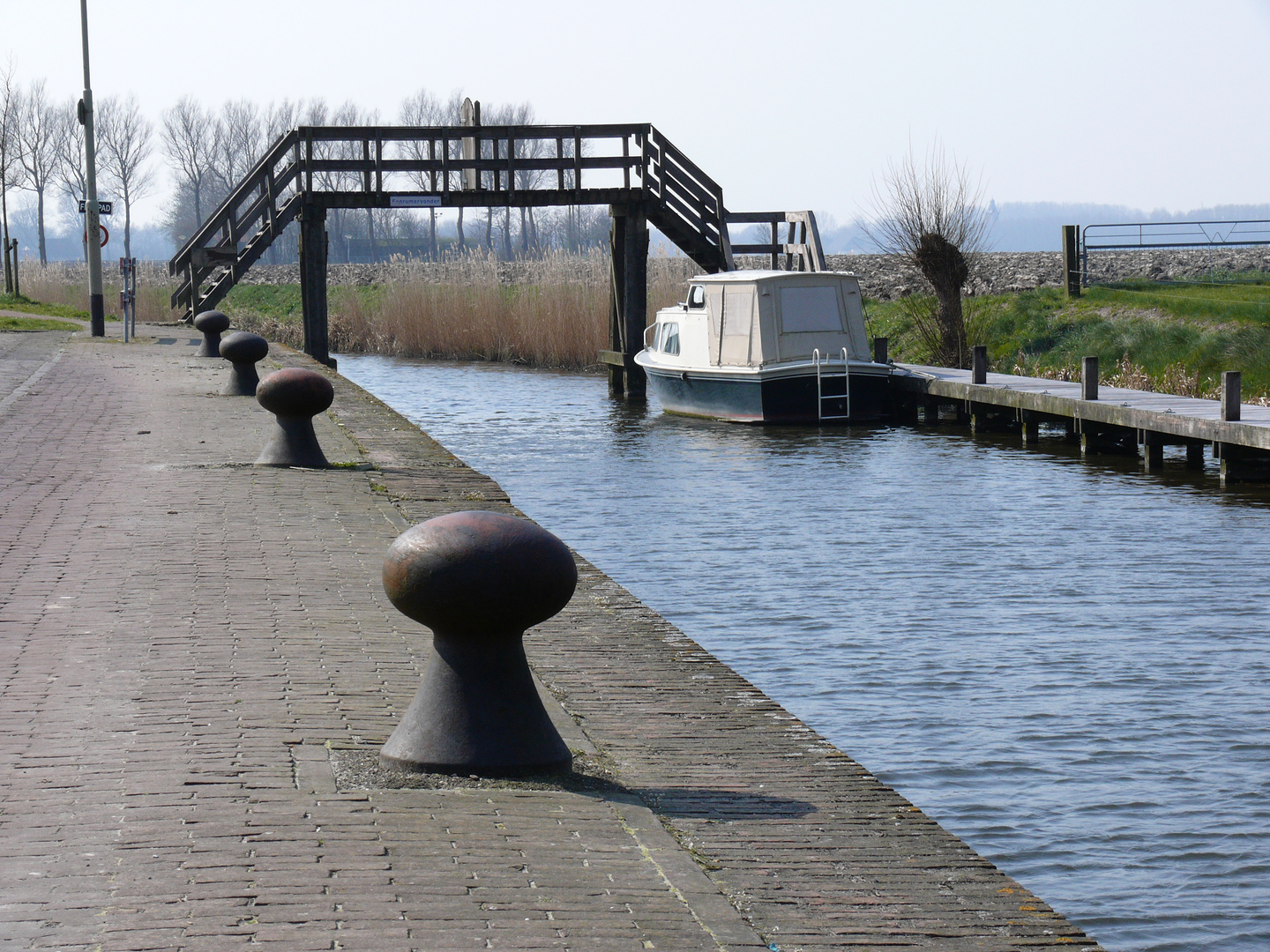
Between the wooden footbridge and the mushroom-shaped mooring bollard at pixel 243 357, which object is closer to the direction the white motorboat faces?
the wooden footbridge

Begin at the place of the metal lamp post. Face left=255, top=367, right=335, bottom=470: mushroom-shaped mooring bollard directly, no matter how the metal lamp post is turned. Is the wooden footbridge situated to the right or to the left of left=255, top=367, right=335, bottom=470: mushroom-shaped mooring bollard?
left

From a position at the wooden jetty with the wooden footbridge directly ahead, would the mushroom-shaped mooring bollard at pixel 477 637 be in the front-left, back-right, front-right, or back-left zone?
back-left

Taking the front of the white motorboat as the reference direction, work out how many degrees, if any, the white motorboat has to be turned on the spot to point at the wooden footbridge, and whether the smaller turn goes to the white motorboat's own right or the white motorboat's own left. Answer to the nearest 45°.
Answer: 0° — it already faces it

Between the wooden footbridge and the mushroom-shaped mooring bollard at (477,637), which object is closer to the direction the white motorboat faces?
the wooden footbridge

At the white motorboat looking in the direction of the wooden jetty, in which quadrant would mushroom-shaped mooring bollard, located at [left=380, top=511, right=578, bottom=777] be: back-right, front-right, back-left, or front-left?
front-right

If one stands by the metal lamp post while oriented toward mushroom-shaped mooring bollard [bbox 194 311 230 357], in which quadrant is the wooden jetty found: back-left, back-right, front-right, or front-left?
front-left

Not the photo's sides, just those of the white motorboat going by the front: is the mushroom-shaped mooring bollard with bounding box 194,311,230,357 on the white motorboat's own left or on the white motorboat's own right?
on the white motorboat's own left

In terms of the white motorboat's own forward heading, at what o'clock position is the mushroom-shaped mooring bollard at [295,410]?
The mushroom-shaped mooring bollard is roughly at 8 o'clock from the white motorboat.

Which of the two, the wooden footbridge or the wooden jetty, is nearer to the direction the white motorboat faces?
the wooden footbridge

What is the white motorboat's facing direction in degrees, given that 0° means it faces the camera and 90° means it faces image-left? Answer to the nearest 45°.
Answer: approximately 135°

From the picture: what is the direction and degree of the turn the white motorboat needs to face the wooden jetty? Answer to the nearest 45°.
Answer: approximately 180°

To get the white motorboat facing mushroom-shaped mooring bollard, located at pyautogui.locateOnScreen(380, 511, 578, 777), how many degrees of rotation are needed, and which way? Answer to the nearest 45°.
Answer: approximately 135° to its left

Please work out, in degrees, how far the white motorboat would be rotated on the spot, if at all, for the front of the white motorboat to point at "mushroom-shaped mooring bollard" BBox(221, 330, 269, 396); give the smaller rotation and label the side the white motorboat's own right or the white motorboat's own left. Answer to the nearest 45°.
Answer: approximately 90° to the white motorboat's own left

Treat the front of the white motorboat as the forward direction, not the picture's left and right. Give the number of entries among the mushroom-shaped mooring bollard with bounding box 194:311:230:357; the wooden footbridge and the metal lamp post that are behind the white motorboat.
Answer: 0

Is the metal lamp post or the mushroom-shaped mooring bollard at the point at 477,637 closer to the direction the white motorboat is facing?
the metal lamp post

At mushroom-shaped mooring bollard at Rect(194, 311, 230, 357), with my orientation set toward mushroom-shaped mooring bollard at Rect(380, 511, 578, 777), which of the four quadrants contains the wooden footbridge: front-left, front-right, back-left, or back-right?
back-left

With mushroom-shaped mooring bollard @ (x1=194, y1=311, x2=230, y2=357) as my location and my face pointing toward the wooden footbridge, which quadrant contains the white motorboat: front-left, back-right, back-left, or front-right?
front-right

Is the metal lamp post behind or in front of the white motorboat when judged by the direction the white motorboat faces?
in front
